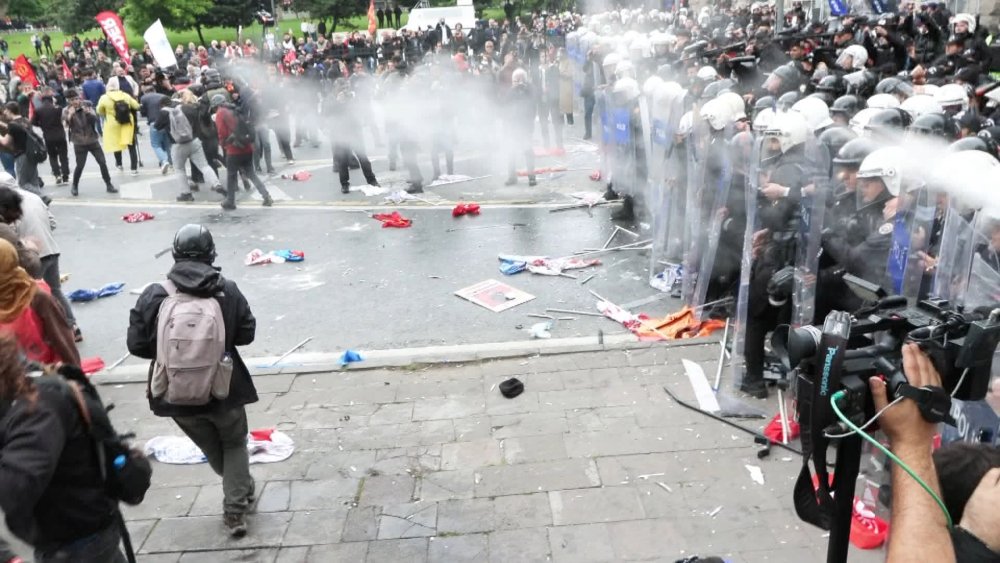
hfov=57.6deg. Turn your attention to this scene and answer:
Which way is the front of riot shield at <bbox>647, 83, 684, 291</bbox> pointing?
to the viewer's left

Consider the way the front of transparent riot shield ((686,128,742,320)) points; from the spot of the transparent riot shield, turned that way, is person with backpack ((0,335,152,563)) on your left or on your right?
on your left

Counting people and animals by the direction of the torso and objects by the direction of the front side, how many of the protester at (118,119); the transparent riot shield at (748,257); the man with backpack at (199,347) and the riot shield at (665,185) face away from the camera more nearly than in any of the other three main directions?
2

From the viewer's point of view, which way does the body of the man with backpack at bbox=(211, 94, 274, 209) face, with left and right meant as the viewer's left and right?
facing away from the viewer and to the left of the viewer

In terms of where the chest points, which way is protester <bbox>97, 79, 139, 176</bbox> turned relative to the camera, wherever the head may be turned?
away from the camera

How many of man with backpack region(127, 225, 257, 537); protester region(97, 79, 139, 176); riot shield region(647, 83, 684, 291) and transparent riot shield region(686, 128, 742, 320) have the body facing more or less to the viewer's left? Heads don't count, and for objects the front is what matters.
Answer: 2

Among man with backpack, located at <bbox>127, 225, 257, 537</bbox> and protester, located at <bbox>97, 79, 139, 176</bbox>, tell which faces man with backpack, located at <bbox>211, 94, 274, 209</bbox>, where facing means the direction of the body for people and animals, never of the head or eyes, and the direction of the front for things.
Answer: man with backpack, located at <bbox>127, 225, 257, 537</bbox>

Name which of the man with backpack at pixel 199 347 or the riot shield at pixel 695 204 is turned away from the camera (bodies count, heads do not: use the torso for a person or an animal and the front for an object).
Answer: the man with backpack

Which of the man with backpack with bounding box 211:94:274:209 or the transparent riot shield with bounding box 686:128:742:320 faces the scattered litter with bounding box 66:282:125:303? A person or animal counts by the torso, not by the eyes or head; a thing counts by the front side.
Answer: the transparent riot shield

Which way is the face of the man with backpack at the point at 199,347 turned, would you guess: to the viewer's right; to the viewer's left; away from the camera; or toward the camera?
away from the camera

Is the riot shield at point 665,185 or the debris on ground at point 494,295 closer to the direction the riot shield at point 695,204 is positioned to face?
the debris on ground

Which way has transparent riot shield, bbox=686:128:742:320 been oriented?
to the viewer's left

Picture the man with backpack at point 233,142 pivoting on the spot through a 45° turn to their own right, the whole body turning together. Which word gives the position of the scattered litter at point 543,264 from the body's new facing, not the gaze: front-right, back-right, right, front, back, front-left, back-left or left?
back-right

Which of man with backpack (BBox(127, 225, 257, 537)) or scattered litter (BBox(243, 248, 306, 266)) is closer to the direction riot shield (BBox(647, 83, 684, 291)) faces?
the scattered litter

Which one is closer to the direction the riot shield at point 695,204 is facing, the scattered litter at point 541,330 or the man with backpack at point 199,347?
the scattered litter

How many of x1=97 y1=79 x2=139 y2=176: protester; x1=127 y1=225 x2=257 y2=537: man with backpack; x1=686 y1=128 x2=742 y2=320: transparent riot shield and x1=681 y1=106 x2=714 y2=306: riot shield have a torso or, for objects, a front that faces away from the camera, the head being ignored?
2
